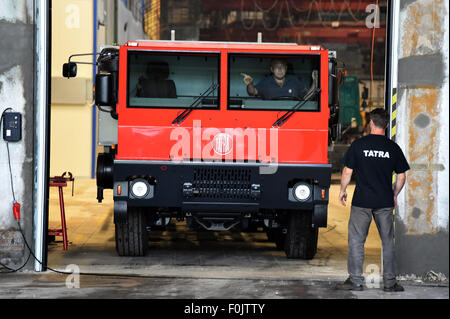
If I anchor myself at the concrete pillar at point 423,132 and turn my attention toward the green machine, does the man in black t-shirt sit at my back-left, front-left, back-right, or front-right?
back-left

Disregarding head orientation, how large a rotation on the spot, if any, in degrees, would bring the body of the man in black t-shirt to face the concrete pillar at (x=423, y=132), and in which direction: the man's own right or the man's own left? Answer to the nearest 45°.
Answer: approximately 45° to the man's own right

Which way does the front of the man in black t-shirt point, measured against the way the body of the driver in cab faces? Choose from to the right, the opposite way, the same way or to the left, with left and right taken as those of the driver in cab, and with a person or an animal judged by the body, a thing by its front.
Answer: the opposite way

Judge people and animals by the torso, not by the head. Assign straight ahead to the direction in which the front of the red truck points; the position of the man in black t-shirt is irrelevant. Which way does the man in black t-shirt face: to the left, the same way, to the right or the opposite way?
the opposite way

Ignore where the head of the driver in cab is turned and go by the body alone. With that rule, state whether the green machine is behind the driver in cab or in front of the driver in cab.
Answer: behind

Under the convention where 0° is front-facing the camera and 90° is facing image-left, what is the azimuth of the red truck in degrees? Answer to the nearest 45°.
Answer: approximately 0°

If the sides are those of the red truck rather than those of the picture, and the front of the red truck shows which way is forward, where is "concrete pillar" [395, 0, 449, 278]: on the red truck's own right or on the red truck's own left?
on the red truck's own left

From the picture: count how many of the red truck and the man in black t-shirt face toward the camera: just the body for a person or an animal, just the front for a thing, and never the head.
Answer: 1

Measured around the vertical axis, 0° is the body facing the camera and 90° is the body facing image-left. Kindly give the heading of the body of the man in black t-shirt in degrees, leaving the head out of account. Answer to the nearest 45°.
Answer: approximately 180°

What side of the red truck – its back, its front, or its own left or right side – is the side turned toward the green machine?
back

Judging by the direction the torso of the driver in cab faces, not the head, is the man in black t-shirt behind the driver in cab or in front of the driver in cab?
in front

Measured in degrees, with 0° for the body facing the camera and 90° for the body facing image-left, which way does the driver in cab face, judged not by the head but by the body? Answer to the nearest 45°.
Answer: approximately 0°

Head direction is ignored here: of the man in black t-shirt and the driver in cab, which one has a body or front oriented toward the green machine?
the man in black t-shirt
